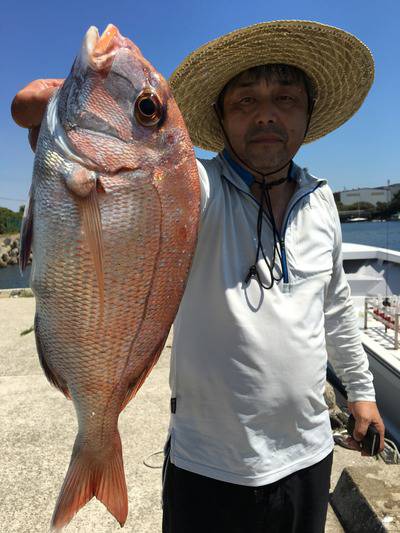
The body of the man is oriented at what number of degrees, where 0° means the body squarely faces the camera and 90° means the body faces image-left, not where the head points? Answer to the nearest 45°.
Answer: approximately 0°

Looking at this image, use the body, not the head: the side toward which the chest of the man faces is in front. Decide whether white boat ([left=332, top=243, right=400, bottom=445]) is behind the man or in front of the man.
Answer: behind
